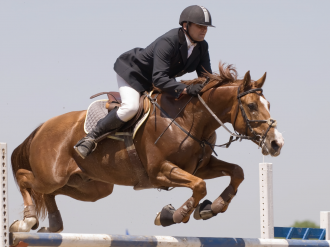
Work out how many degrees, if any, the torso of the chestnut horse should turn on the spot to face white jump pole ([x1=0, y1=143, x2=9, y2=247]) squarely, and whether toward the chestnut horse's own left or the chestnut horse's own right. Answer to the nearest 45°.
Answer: approximately 135° to the chestnut horse's own right

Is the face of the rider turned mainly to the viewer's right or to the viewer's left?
to the viewer's right

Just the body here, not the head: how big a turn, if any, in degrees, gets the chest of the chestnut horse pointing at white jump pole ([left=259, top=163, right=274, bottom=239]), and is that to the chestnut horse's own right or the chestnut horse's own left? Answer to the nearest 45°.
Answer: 0° — it already faces it

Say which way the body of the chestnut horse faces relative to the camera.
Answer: to the viewer's right
